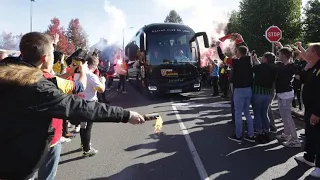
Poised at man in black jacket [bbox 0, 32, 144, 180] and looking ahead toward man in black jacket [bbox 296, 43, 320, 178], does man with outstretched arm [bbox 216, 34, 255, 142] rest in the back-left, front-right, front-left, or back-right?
front-left

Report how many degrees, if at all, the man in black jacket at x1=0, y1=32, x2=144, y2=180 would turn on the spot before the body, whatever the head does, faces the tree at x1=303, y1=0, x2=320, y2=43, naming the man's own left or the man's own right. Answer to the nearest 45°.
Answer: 0° — they already face it

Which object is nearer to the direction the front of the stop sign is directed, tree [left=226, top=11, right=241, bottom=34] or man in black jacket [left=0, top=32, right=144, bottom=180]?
the man in black jacket

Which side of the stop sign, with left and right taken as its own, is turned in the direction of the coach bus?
right

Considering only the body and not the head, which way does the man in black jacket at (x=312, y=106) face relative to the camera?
to the viewer's left

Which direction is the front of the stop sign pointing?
toward the camera

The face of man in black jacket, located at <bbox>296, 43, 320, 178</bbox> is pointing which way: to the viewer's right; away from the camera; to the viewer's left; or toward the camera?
to the viewer's left

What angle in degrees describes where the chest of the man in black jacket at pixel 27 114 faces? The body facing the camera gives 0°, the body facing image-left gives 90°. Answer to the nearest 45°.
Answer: approximately 225°

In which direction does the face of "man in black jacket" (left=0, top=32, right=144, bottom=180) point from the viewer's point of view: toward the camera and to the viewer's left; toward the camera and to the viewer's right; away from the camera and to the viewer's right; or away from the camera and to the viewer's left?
away from the camera and to the viewer's right

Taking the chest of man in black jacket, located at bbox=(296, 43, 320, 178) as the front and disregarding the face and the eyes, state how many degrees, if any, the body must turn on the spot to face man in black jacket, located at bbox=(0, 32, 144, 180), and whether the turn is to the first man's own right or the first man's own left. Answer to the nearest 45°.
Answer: approximately 90° to the first man's own left

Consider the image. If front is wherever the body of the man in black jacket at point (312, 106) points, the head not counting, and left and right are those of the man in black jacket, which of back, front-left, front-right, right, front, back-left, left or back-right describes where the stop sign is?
right

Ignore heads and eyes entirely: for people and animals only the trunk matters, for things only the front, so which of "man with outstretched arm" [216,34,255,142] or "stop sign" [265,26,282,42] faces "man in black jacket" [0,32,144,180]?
the stop sign

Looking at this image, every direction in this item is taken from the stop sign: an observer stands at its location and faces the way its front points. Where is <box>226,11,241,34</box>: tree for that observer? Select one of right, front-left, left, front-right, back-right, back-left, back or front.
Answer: back

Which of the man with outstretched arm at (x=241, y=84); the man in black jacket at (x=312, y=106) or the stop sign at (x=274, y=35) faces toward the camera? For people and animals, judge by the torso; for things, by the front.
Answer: the stop sign

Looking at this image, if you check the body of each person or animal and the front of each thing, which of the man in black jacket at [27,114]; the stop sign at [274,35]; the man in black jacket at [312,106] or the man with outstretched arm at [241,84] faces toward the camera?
the stop sign
